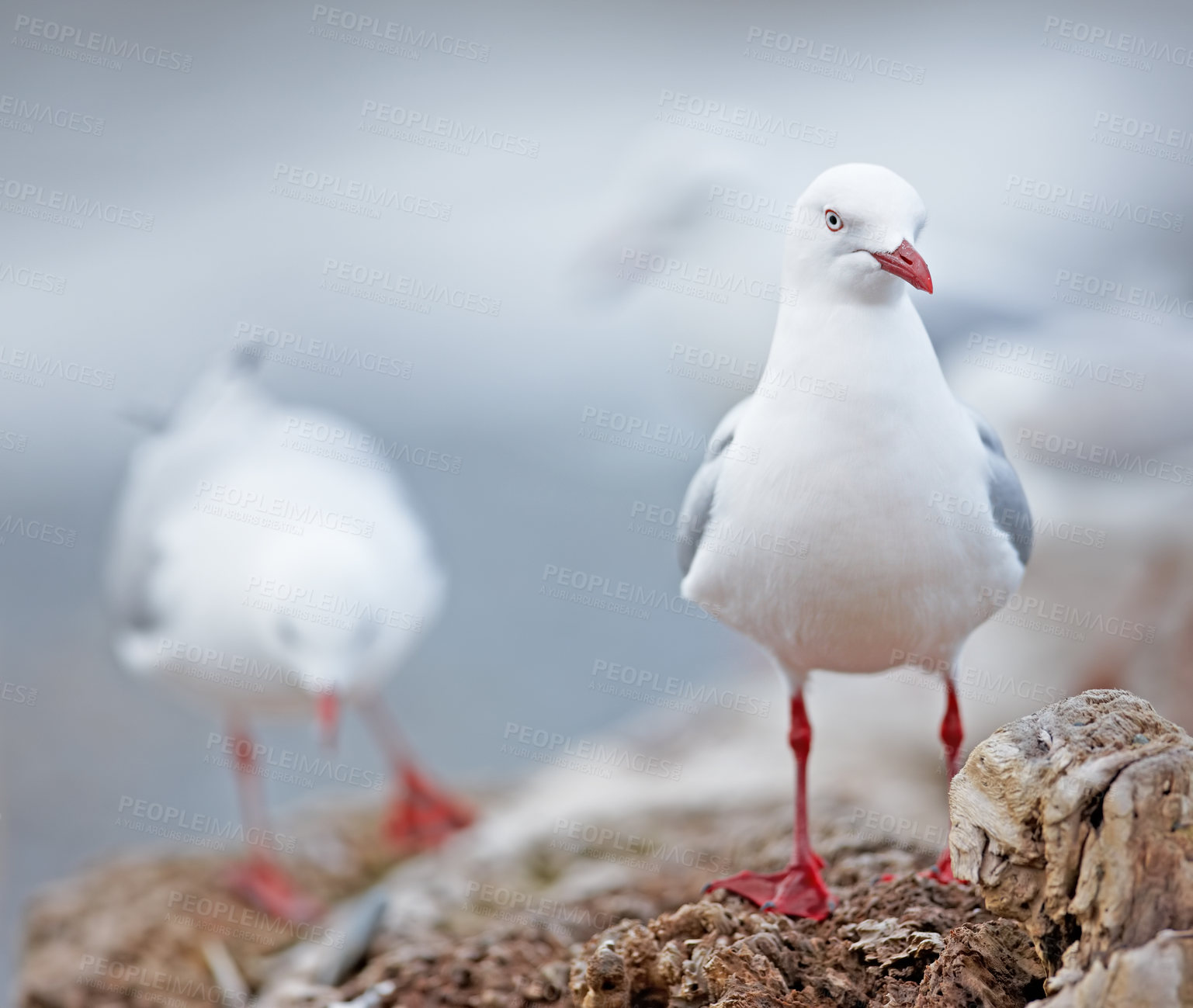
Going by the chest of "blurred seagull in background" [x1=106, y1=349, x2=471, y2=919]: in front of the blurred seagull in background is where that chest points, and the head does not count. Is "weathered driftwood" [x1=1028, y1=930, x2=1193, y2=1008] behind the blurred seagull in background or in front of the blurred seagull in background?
in front

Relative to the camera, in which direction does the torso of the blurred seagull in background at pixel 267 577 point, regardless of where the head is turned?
toward the camera
